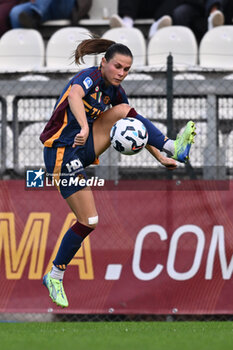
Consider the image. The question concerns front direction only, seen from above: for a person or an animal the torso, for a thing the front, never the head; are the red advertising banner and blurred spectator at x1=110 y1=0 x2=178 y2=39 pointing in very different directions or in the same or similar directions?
same or similar directions

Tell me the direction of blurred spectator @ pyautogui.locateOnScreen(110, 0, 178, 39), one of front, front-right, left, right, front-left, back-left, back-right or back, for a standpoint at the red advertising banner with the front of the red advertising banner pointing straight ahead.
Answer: back

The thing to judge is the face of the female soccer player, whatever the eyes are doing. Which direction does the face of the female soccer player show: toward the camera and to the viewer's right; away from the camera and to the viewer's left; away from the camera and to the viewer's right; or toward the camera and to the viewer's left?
toward the camera and to the viewer's right

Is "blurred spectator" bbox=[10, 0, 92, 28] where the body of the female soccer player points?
no

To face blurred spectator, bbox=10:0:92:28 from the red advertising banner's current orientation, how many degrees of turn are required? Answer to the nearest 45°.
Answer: approximately 180°

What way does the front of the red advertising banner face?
toward the camera

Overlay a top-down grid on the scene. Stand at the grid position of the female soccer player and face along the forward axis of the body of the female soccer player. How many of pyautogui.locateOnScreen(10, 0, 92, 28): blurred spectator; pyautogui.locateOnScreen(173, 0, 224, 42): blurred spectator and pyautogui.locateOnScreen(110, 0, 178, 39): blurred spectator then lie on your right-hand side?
0

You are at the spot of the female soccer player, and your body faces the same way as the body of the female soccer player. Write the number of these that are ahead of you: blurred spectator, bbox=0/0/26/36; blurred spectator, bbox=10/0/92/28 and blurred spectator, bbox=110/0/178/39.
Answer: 0

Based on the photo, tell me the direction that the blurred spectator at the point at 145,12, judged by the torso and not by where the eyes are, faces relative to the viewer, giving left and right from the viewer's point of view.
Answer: facing the viewer

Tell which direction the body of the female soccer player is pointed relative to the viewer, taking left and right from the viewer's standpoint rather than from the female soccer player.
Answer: facing the viewer and to the right of the viewer

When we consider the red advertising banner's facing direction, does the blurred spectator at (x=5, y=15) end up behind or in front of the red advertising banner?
behind

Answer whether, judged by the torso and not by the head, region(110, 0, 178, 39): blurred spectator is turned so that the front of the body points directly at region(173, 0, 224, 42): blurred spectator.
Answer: no

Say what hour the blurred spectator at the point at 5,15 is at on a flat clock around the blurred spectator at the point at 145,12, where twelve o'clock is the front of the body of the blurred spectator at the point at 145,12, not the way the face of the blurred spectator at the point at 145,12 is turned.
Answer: the blurred spectator at the point at 5,15 is roughly at 3 o'clock from the blurred spectator at the point at 145,12.

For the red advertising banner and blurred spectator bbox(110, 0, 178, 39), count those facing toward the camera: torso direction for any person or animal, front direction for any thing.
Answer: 2

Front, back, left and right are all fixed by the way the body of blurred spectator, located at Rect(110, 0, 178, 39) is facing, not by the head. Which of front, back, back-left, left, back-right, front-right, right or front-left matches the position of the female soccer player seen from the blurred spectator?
front

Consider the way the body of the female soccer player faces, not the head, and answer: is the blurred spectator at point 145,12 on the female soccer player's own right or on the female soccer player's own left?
on the female soccer player's own left

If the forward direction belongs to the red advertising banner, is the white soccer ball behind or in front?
in front
